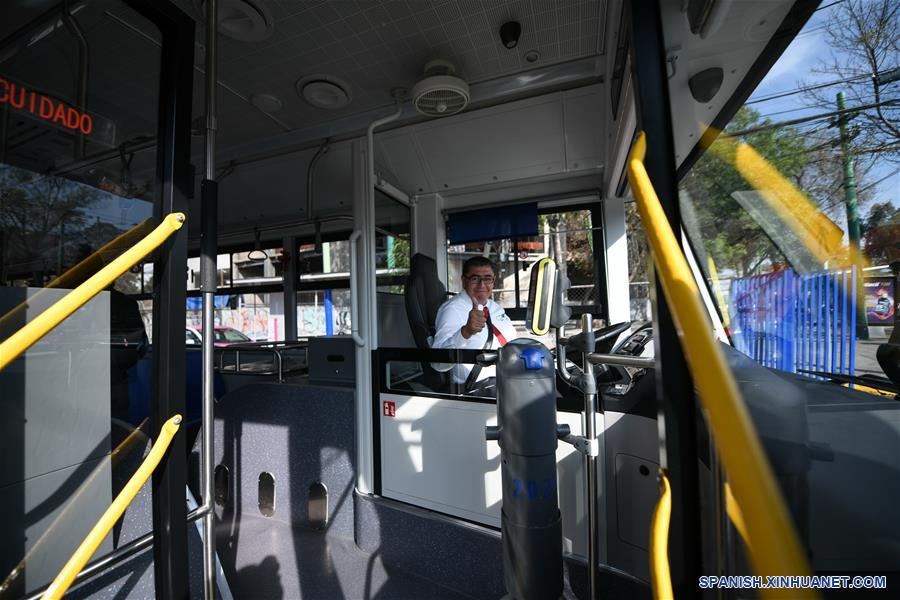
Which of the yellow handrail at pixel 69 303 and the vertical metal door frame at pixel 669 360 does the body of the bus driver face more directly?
the vertical metal door frame

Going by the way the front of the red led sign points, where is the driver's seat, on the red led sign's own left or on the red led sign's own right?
on the red led sign's own left

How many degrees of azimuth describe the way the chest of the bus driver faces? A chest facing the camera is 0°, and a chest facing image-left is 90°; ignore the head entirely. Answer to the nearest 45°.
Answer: approximately 315°

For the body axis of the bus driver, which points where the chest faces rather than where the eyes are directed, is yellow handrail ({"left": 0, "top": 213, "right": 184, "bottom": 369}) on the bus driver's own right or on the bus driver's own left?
on the bus driver's own right

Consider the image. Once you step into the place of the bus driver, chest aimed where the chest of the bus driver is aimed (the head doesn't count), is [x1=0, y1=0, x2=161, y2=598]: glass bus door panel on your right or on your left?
on your right

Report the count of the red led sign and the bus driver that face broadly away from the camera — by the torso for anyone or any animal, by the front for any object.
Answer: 0

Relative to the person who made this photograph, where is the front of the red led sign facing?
facing the viewer and to the right of the viewer

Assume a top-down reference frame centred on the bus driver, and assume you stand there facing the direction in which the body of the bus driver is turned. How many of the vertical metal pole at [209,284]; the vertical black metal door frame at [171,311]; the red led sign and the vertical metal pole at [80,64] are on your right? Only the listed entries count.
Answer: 4

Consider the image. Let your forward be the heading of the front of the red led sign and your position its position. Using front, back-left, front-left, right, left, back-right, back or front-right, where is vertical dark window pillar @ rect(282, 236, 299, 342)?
left

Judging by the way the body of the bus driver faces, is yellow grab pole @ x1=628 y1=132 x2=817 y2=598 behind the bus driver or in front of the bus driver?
in front

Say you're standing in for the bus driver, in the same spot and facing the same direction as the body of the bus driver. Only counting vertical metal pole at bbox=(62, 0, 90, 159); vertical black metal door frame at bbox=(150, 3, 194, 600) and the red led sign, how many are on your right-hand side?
3

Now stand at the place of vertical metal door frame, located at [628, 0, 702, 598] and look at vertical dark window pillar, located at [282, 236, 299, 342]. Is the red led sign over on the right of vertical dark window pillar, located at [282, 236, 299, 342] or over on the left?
left
